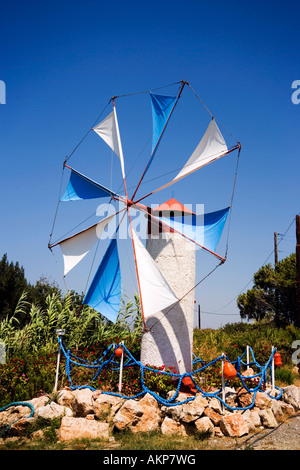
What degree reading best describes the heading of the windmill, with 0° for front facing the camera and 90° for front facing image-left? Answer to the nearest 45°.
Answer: approximately 45°

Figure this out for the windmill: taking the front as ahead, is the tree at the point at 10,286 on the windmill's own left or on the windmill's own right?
on the windmill's own right
